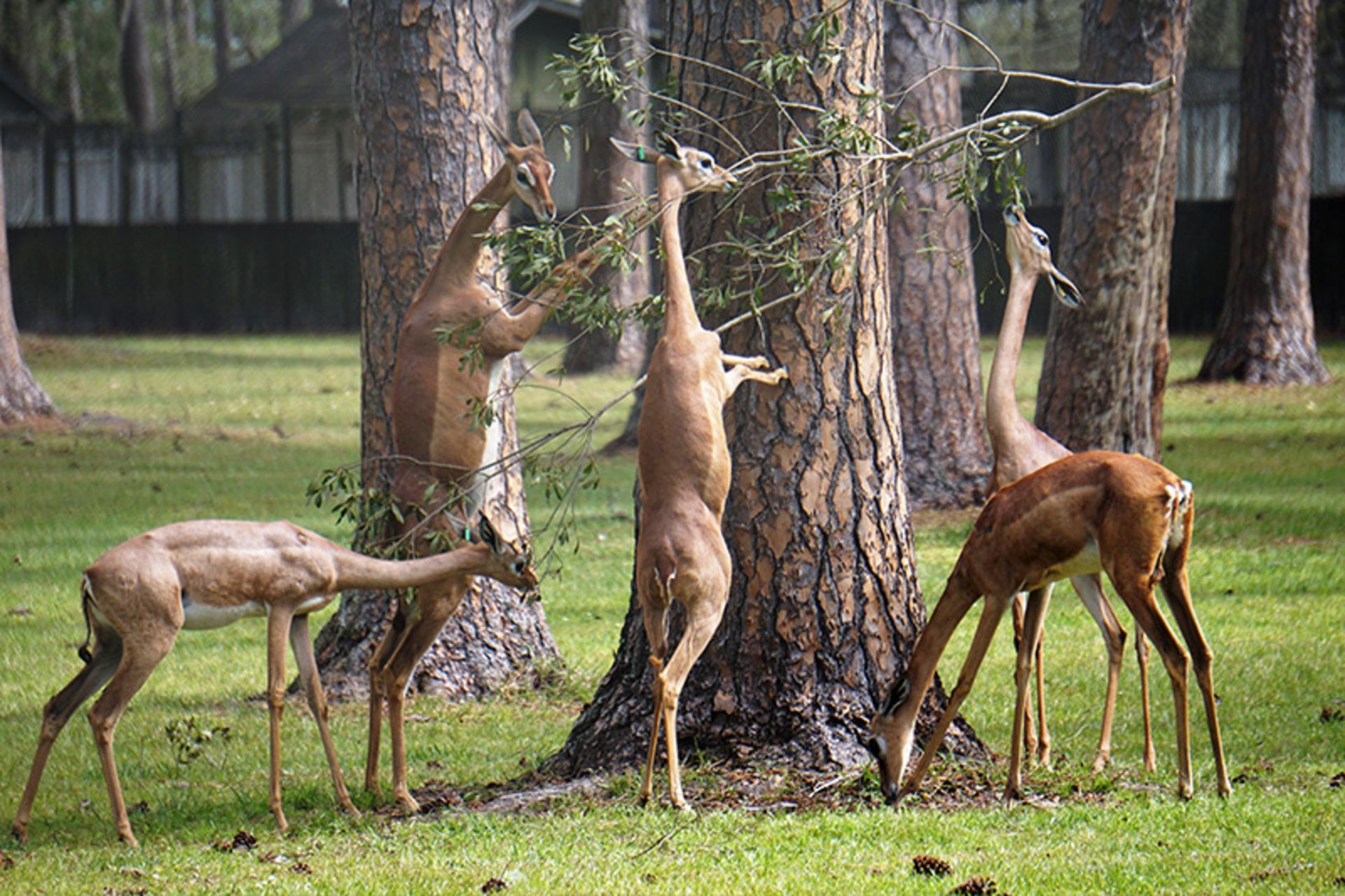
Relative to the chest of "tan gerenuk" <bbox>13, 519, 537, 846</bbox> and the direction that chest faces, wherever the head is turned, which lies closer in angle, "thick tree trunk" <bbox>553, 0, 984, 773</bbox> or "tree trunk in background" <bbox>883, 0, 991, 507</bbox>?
the thick tree trunk

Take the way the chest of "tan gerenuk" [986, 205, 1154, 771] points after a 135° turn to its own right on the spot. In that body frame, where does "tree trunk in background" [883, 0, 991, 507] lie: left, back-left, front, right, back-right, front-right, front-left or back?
front-left

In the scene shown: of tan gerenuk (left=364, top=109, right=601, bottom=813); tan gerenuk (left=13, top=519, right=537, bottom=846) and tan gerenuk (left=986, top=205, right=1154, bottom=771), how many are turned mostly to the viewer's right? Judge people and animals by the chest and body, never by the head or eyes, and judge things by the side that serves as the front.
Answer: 2

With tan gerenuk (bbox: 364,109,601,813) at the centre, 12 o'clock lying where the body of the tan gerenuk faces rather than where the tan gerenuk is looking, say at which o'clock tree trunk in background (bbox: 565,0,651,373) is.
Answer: The tree trunk in background is roughly at 9 o'clock from the tan gerenuk.

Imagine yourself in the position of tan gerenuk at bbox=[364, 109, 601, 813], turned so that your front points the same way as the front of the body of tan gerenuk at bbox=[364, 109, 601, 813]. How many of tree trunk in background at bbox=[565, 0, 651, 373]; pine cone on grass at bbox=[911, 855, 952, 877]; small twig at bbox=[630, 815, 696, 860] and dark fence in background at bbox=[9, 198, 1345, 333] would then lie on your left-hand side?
2

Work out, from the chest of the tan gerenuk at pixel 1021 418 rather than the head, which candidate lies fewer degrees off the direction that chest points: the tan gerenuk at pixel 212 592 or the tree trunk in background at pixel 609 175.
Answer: the tan gerenuk

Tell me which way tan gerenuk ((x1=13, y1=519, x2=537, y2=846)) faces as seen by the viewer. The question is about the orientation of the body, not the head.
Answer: to the viewer's right

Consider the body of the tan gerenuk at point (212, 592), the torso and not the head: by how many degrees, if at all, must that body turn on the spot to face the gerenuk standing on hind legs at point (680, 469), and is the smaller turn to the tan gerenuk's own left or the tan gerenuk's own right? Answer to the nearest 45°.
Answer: approximately 45° to the tan gerenuk's own right

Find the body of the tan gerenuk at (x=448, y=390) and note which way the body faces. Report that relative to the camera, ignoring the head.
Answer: to the viewer's right
